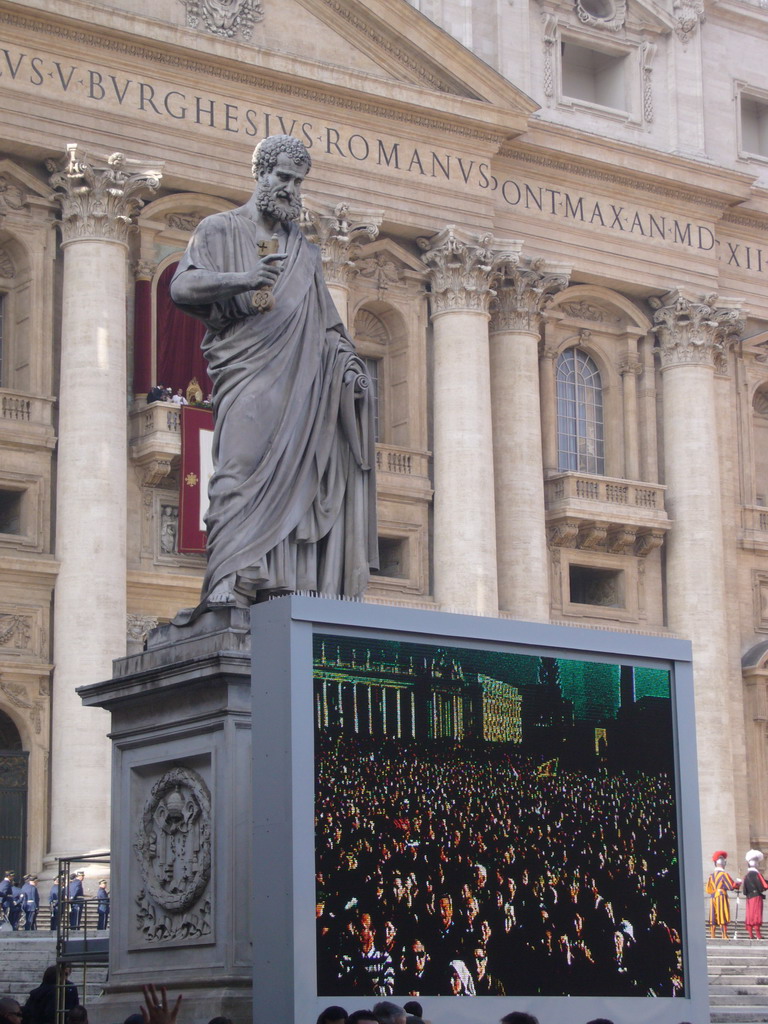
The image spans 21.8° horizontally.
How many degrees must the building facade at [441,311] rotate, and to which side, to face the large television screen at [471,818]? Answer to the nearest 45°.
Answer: approximately 45° to its right

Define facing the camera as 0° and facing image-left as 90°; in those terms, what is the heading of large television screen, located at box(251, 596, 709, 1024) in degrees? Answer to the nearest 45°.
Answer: approximately 315°

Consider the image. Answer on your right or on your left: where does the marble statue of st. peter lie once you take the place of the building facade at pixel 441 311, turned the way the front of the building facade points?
on your right

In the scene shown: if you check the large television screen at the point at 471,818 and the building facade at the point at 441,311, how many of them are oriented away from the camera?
0

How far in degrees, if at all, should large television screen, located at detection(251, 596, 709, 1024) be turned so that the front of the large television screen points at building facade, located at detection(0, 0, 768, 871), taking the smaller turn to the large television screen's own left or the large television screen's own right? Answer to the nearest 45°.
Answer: approximately 135° to the large television screen's own left

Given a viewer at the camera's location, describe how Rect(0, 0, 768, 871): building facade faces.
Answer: facing the viewer and to the right of the viewer

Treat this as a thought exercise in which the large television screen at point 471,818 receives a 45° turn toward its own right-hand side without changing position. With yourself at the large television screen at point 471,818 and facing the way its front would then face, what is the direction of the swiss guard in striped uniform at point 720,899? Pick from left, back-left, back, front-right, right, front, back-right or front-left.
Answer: back

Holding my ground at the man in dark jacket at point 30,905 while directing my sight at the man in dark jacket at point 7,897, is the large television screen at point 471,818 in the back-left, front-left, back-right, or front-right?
back-left
